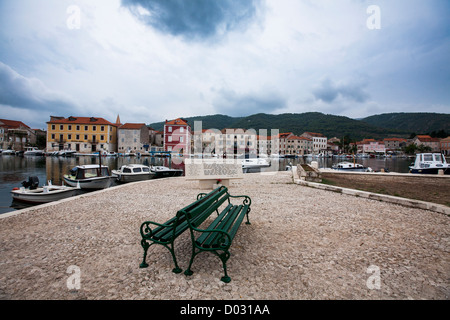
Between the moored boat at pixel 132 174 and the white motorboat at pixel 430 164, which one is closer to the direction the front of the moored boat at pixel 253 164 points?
the white motorboat

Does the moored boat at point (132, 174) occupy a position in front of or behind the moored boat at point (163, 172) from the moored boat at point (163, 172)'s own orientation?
behind

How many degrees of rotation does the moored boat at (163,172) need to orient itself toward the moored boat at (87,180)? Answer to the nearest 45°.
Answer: approximately 135° to its right

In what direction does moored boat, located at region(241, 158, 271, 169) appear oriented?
to the viewer's right

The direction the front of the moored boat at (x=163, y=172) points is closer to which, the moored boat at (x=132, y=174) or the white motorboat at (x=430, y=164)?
the white motorboat

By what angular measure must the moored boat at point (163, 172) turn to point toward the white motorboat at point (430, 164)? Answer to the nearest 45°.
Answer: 0° — it already faces it

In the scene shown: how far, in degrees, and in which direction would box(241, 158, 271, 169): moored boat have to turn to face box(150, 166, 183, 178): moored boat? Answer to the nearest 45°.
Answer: approximately 135° to its right

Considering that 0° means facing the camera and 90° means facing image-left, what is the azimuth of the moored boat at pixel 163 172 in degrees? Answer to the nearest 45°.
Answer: approximately 270°

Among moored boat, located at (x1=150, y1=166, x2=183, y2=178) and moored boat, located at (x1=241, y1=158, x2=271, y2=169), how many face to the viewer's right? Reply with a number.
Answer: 2
